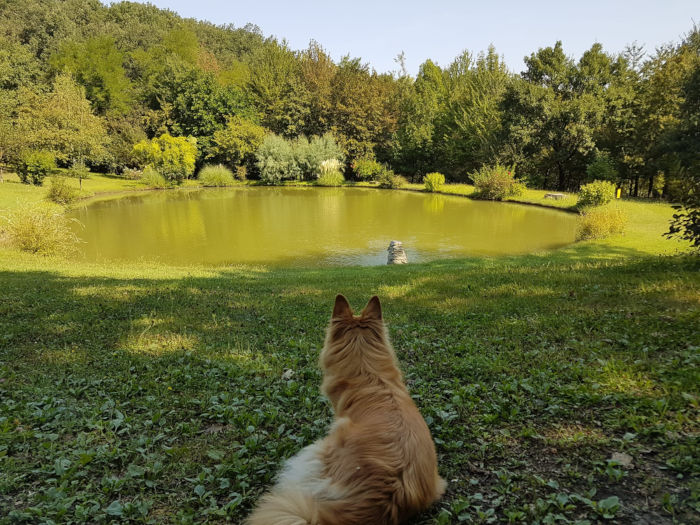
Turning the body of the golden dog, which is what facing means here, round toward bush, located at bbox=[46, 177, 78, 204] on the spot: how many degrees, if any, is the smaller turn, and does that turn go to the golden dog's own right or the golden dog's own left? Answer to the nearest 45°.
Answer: approximately 45° to the golden dog's own left

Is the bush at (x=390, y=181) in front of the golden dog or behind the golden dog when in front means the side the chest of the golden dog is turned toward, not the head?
in front

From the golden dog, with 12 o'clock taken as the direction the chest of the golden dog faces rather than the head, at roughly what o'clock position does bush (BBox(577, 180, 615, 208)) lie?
The bush is roughly at 1 o'clock from the golden dog.

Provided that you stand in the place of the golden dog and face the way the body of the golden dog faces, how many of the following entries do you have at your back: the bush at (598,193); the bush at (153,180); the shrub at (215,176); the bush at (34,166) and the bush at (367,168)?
0

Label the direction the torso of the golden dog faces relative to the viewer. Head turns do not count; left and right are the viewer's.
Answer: facing away from the viewer

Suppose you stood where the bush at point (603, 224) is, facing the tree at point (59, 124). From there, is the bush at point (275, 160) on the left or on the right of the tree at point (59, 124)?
right

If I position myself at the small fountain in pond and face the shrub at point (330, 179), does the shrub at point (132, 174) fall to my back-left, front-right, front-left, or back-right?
front-left

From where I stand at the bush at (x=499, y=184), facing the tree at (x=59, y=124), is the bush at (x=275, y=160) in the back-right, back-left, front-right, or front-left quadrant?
front-right

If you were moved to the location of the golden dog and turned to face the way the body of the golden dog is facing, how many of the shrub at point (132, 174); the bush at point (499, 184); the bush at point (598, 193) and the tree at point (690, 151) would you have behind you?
0

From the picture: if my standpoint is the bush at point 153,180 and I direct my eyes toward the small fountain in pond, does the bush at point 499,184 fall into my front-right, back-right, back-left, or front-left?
front-left

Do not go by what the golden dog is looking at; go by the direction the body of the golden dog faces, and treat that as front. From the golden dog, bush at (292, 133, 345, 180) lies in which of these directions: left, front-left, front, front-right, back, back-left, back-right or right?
front

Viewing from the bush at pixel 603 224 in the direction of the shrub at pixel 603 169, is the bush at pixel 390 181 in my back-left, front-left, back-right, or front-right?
front-left

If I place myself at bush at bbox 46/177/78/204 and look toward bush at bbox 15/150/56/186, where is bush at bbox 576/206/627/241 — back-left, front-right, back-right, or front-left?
back-right

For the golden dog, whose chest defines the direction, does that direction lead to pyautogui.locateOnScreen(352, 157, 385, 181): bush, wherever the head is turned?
yes

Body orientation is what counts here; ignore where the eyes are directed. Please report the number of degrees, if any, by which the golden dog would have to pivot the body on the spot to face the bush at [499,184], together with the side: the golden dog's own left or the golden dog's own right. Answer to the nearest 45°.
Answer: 0° — it already faces it

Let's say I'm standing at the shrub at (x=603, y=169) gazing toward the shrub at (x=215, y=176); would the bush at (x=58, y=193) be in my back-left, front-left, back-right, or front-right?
front-left

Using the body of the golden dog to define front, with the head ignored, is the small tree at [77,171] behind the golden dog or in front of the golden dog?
in front

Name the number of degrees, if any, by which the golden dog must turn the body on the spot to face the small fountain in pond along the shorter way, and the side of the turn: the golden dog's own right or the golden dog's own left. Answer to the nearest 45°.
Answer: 0° — it already faces it
